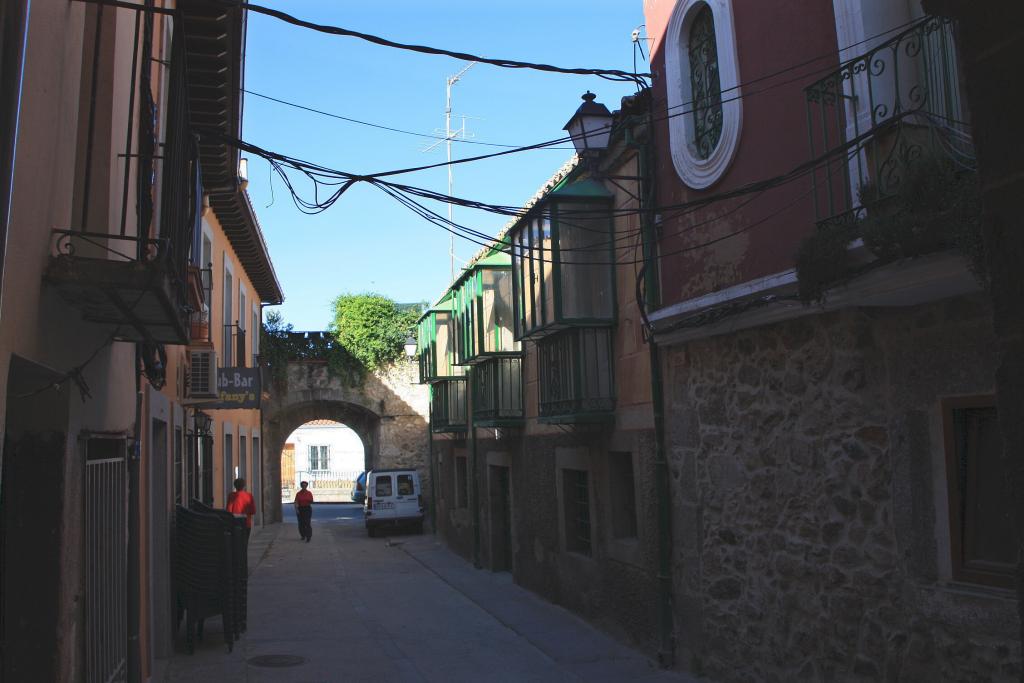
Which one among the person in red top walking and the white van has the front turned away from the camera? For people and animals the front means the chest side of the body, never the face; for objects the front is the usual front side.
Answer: the white van

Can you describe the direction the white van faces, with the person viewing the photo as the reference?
facing away from the viewer

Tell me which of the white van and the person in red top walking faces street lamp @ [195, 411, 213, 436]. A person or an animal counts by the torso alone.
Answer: the person in red top walking

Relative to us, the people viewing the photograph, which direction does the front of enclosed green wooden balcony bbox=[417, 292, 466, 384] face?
facing to the left of the viewer

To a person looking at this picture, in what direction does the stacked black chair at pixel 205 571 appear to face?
facing away from the viewer and to the right of the viewer

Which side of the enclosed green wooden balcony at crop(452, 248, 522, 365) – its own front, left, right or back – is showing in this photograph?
left

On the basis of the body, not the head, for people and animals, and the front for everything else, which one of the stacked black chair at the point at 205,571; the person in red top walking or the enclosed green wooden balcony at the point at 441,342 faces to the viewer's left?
the enclosed green wooden balcony

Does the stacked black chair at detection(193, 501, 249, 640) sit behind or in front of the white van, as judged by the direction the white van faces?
behind
